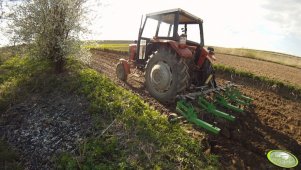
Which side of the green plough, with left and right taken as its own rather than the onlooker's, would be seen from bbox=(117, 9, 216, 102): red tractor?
front

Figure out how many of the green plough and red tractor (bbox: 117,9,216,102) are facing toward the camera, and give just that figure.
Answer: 0

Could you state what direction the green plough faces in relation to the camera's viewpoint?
facing away from the viewer and to the left of the viewer

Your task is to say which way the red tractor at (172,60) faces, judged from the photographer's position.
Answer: facing away from the viewer and to the left of the viewer

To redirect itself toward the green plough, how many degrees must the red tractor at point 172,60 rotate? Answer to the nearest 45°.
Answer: approximately 180°
